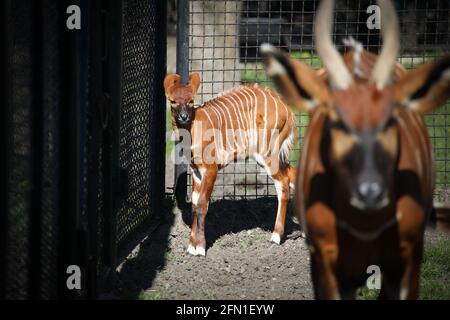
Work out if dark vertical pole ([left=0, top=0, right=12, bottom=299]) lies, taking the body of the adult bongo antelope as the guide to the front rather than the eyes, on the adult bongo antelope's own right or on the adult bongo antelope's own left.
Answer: on the adult bongo antelope's own right

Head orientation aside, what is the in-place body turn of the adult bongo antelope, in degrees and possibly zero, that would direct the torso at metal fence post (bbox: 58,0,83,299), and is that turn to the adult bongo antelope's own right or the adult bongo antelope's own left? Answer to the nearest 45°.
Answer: approximately 90° to the adult bongo antelope's own right

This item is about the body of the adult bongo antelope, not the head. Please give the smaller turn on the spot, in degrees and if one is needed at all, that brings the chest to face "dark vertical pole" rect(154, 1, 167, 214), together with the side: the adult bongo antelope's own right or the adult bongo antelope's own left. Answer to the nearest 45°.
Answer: approximately 135° to the adult bongo antelope's own right

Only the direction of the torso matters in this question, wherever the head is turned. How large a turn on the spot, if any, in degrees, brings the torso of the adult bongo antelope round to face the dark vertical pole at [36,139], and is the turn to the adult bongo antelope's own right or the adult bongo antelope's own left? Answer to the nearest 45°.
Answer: approximately 90° to the adult bongo antelope's own right

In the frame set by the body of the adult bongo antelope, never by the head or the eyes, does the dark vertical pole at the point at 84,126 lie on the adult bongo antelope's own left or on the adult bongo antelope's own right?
on the adult bongo antelope's own right

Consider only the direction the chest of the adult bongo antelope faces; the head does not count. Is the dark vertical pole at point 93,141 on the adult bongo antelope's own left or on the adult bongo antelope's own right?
on the adult bongo antelope's own right

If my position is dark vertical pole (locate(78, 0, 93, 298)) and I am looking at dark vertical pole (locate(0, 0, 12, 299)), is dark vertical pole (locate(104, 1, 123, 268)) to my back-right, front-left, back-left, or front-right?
back-right

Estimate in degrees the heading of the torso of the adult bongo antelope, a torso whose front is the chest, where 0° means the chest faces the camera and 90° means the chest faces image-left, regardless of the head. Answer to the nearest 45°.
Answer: approximately 0°
